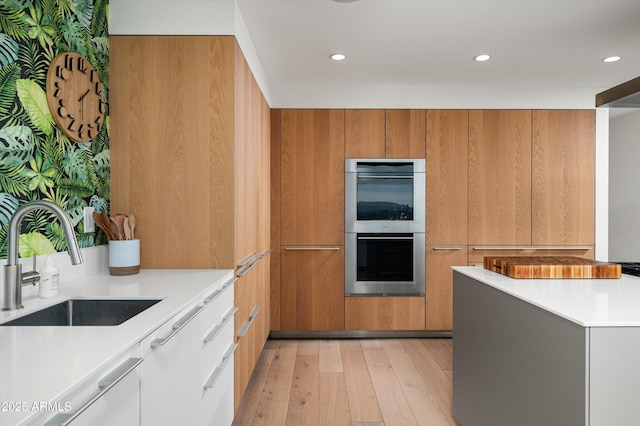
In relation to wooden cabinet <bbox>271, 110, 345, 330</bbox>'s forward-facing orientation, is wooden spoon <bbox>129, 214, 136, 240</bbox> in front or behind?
in front

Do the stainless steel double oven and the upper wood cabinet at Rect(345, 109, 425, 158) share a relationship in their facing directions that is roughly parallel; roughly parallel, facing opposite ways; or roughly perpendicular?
roughly parallel

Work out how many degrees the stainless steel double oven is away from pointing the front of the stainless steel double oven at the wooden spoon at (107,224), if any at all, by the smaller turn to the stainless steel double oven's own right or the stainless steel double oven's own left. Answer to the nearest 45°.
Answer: approximately 45° to the stainless steel double oven's own right

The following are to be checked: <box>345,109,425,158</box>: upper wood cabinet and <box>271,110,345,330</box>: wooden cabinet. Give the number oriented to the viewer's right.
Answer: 0

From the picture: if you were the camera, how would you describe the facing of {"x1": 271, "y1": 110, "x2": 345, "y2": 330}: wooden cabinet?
facing the viewer

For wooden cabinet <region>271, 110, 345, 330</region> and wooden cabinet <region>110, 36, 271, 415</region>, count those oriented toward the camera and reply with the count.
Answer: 1

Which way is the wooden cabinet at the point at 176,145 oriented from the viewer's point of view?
to the viewer's right

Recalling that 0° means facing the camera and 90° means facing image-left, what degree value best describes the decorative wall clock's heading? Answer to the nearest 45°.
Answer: approximately 315°

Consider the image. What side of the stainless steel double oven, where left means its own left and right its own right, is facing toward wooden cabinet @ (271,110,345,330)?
right

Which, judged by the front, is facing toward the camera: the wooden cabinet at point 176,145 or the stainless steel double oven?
the stainless steel double oven

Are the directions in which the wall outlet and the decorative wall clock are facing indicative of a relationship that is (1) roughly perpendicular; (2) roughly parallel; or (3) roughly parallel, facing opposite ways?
roughly parallel

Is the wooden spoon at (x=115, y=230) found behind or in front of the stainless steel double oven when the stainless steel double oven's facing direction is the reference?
in front
